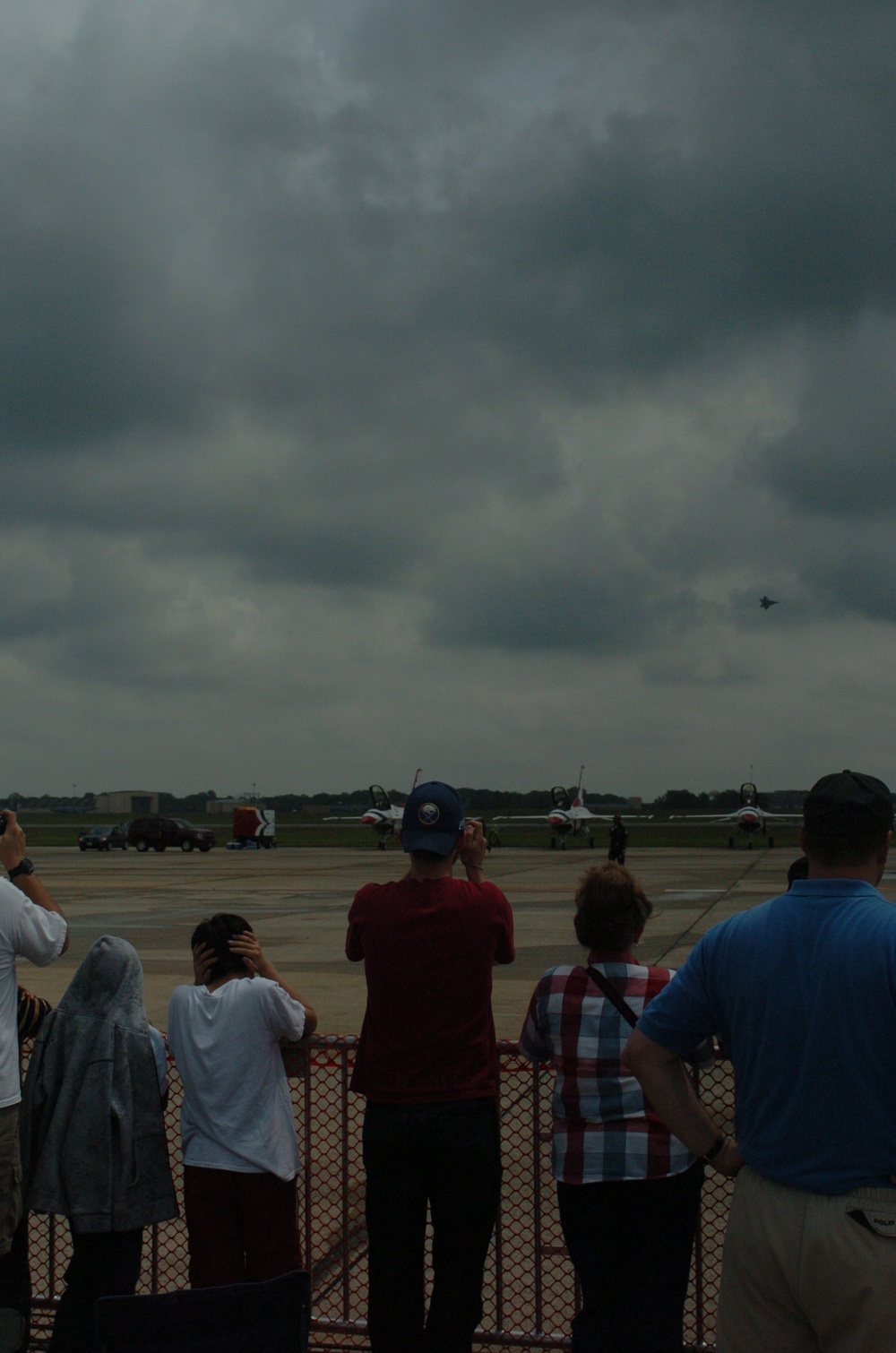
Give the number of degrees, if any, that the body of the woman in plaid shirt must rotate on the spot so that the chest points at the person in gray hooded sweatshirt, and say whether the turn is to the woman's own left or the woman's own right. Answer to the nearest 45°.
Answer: approximately 90° to the woman's own left

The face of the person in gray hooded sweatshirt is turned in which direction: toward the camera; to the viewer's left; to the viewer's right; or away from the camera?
away from the camera

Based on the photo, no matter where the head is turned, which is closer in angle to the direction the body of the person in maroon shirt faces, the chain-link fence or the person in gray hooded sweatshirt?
the chain-link fence

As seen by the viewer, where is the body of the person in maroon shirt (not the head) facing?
away from the camera

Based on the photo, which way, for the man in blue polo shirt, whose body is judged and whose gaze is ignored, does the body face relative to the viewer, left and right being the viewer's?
facing away from the viewer

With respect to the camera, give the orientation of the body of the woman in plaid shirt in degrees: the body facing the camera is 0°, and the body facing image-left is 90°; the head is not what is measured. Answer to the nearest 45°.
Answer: approximately 180°

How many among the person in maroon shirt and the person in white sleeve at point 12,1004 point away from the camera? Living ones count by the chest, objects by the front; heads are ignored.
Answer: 2

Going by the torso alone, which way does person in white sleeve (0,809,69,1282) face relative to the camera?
away from the camera

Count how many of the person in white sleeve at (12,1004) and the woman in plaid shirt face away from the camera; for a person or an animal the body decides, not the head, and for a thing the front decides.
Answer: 2

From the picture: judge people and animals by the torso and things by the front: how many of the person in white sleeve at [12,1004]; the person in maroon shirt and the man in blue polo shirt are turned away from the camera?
3
